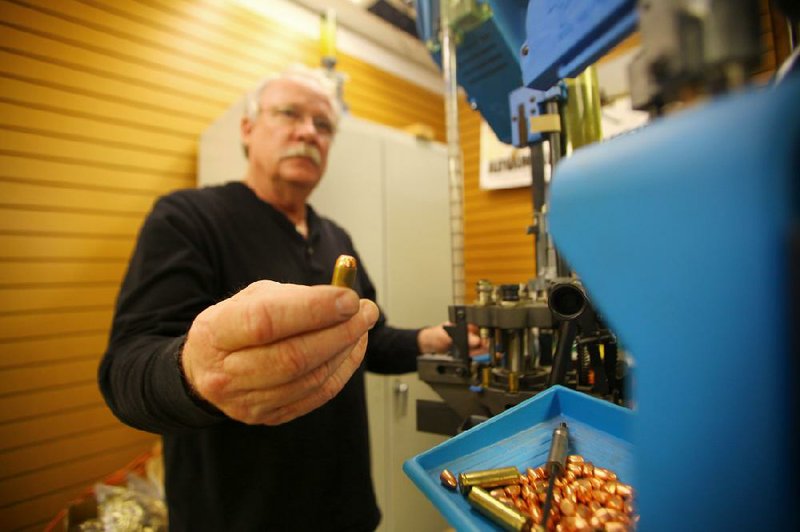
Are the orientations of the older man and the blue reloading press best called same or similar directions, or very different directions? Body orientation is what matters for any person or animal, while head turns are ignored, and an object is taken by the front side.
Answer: very different directions

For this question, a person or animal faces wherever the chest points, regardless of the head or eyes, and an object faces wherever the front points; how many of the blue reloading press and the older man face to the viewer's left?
1

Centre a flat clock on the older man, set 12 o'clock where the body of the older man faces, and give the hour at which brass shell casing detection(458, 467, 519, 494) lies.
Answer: The brass shell casing is roughly at 1 o'clock from the older man.

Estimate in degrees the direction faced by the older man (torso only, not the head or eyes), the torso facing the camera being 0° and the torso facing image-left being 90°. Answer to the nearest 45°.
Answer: approximately 315°

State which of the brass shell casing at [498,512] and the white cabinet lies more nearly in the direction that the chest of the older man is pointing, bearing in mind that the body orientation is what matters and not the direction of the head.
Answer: the brass shell casing

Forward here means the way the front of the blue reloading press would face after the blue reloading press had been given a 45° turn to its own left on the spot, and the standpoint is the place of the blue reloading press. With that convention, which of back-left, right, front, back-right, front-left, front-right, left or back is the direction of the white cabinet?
right

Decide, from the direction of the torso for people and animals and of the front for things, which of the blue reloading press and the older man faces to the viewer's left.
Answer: the blue reloading press

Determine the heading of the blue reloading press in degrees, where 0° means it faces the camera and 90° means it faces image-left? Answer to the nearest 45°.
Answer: approximately 90°

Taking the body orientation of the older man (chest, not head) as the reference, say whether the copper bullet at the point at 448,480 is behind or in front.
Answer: in front
